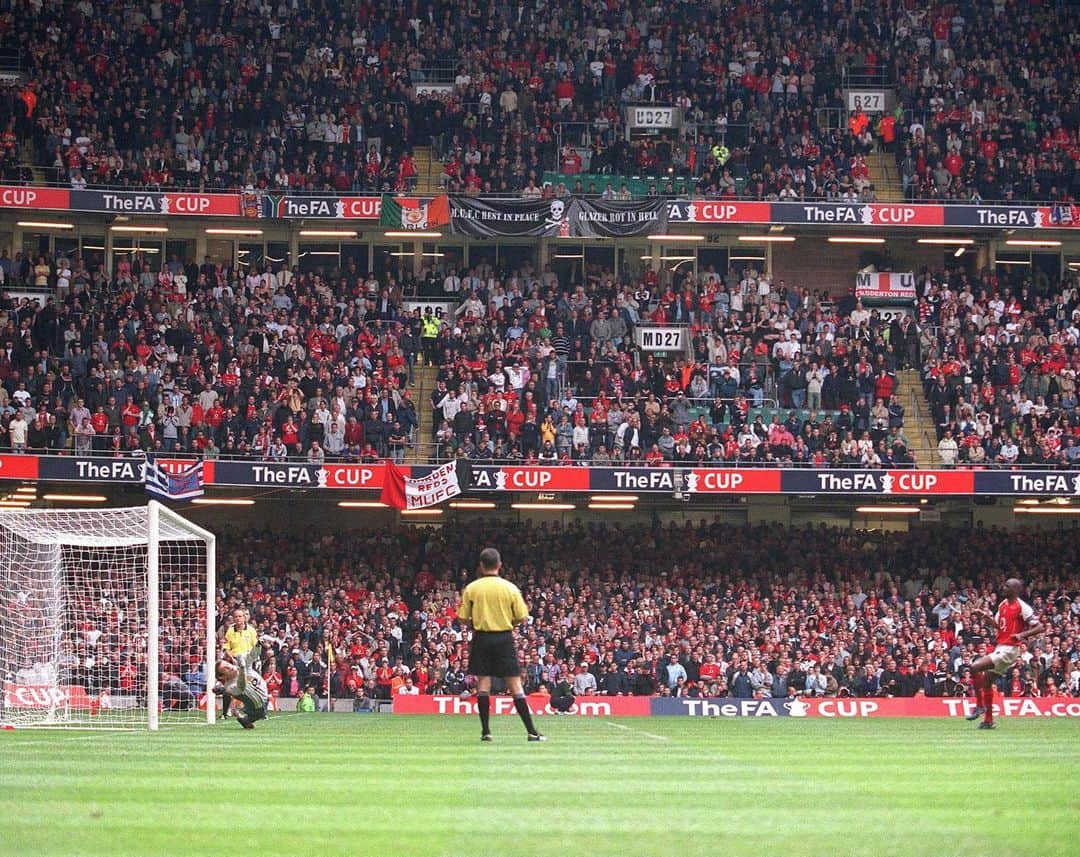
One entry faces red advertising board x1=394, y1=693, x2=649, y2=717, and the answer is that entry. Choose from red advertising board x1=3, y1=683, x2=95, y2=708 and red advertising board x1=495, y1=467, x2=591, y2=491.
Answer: red advertising board x1=495, y1=467, x2=591, y2=491

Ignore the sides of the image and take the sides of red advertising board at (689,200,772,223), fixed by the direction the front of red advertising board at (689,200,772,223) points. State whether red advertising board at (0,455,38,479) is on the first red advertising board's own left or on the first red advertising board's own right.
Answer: on the first red advertising board's own right

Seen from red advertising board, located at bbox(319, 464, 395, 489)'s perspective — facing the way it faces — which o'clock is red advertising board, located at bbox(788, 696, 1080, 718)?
red advertising board, located at bbox(788, 696, 1080, 718) is roughly at 10 o'clock from red advertising board, located at bbox(319, 464, 395, 489).

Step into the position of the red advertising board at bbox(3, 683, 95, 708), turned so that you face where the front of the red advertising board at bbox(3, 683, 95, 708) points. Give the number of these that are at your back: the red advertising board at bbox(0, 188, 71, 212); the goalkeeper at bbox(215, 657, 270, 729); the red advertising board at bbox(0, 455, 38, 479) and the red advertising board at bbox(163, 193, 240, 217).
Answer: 3

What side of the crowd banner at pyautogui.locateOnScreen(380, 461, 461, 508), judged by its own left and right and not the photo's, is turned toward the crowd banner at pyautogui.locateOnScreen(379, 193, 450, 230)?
back

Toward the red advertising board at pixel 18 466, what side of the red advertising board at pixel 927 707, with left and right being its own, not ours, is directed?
right

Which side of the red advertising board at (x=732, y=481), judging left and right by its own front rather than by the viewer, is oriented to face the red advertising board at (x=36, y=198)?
right

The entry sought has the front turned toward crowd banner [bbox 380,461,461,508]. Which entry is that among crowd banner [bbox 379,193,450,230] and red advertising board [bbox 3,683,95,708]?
crowd banner [bbox 379,193,450,230]
